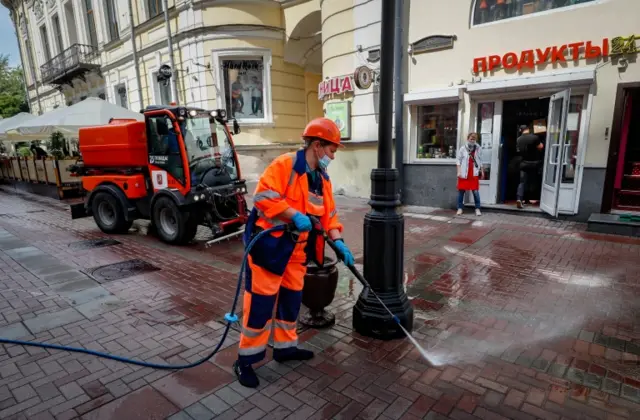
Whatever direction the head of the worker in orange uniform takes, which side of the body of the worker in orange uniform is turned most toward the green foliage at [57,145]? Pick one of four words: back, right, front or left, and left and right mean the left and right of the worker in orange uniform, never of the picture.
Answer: back

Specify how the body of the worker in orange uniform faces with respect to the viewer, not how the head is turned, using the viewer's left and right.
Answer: facing the viewer and to the right of the viewer

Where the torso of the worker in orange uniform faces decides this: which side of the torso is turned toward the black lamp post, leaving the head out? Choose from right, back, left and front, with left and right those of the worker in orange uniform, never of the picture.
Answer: left

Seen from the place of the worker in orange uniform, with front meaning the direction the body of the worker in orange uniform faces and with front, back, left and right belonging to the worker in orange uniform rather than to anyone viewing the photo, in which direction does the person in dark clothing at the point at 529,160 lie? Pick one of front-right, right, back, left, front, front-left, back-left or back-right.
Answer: left

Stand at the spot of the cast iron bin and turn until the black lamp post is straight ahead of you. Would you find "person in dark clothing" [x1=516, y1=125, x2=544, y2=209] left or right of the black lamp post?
left

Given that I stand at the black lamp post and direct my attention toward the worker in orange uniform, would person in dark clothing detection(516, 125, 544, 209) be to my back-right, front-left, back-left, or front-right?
back-right
